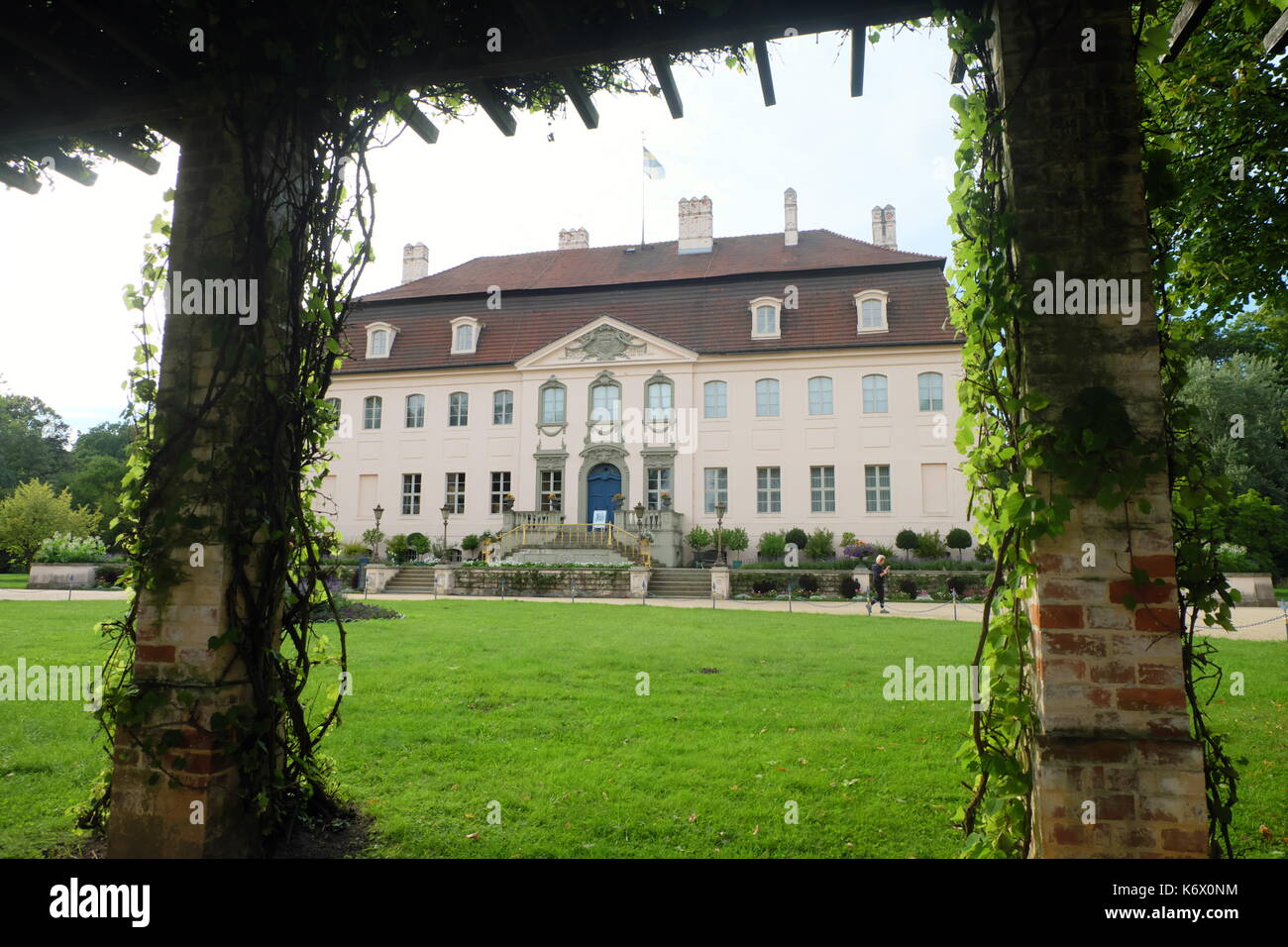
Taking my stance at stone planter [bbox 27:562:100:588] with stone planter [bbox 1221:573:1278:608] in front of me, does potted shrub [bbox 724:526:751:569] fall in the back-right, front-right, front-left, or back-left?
front-left

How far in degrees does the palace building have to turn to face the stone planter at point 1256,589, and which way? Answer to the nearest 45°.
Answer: approximately 45° to its left

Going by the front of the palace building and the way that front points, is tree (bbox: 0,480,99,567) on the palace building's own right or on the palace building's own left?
on the palace building's own right

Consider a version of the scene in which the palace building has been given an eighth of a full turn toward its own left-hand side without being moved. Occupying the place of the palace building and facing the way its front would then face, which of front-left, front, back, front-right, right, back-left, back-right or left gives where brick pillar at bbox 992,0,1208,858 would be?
front-right

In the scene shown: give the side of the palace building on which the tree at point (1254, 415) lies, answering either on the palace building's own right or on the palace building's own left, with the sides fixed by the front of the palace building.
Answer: on the palace building's own left

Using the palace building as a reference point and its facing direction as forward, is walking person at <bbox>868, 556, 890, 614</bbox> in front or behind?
in front

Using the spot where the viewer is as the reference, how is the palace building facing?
facing the viewer

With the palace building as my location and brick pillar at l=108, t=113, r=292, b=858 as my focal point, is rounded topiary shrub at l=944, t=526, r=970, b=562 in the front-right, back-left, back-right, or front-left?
front-left

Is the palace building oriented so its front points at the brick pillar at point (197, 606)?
yes
